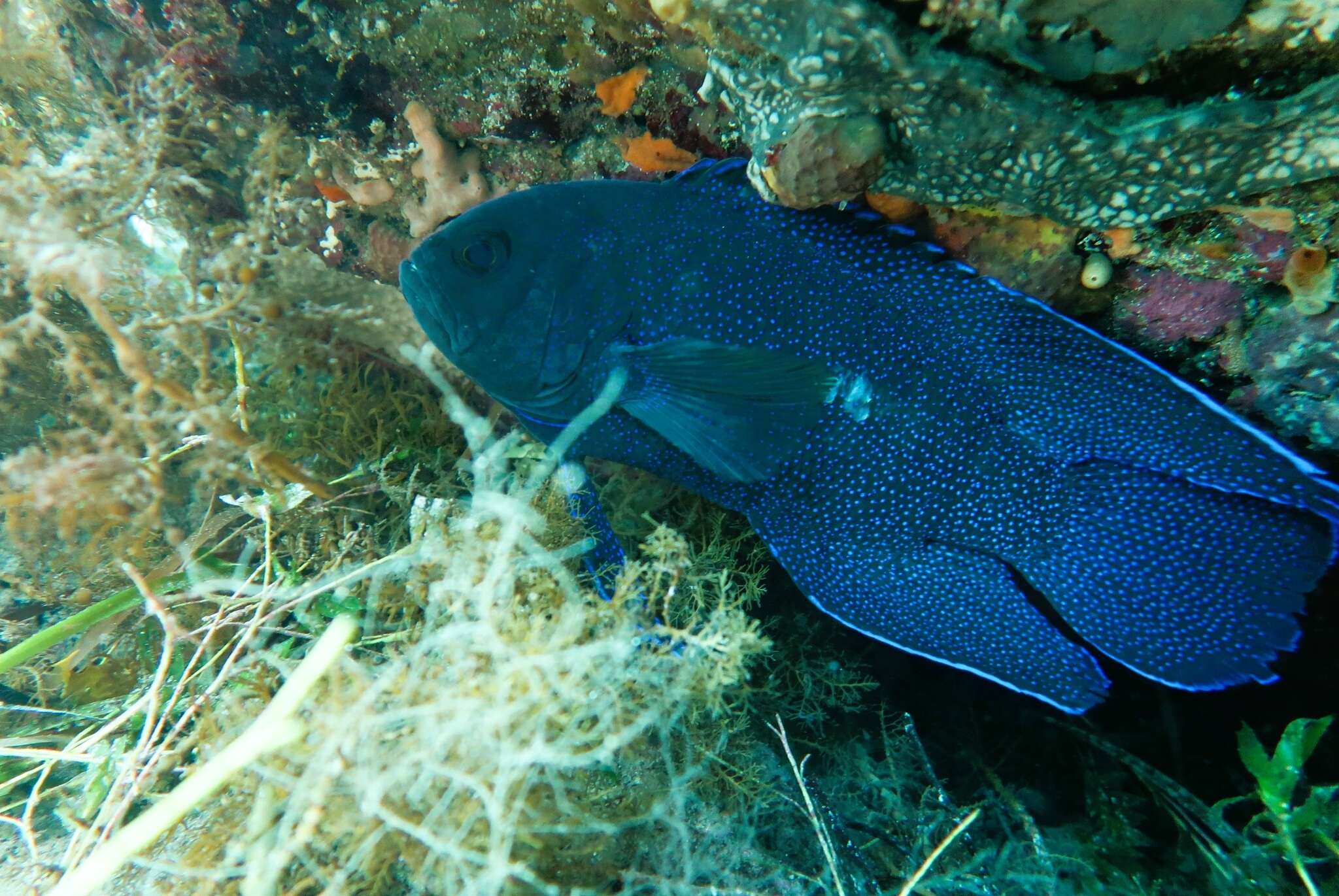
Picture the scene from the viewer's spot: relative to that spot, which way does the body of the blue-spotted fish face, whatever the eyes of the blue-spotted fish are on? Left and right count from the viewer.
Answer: facing to the left of the viewer
